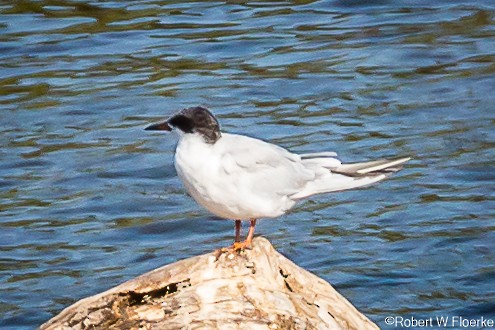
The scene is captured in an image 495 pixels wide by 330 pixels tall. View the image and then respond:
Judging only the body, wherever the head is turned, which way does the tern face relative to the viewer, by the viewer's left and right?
facing to the left of the viewer
